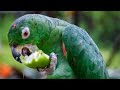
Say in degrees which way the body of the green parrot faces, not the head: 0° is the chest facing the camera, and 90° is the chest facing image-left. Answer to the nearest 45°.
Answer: approximately 90°
